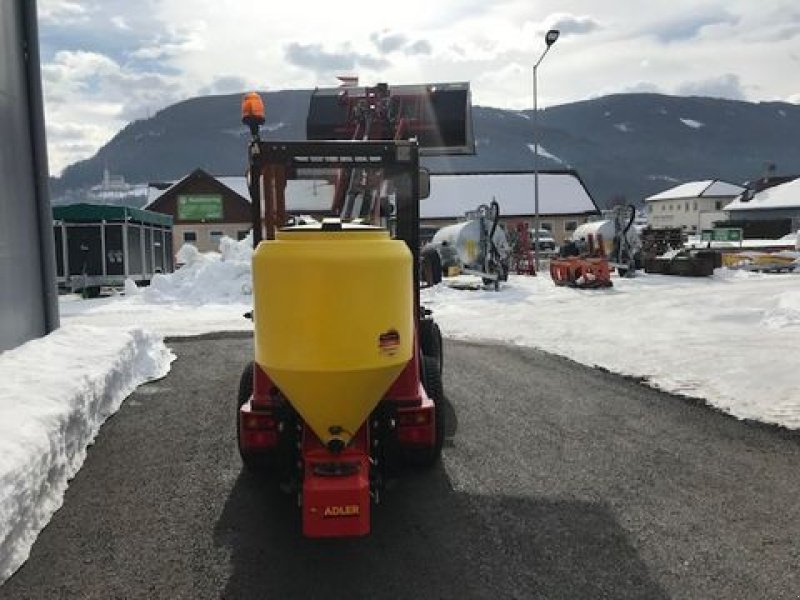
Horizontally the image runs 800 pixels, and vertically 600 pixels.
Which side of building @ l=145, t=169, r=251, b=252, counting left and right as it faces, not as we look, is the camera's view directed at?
front

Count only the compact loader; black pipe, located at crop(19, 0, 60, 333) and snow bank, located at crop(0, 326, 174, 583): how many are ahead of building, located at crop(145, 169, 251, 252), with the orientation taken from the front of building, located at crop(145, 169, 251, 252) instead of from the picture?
3

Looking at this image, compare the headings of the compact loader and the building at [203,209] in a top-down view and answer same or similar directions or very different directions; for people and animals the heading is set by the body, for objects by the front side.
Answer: very different directions

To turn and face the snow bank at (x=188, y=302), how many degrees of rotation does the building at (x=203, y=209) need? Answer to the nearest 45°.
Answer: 0° — it already faces it

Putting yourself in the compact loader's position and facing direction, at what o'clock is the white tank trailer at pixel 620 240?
The white tank trailer is roughly at 1 o'clock from the compact loader.

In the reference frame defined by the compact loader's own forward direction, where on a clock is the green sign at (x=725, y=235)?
The green sign is roughly at 1 o'clock from the compact loader.

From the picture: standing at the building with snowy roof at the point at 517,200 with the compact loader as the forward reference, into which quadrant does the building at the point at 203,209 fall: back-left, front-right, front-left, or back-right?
front-right

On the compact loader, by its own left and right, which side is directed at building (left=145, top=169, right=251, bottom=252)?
front

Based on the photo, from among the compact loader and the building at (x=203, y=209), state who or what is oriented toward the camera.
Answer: the building

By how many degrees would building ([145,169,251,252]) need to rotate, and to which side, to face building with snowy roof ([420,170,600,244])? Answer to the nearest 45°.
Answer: approximately 90° to its left

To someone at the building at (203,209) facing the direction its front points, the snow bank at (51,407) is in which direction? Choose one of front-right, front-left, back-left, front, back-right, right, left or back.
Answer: front

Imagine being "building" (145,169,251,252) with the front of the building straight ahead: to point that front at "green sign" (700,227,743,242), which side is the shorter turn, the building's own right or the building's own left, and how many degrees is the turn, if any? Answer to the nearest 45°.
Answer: approximately 45° to the building's own left

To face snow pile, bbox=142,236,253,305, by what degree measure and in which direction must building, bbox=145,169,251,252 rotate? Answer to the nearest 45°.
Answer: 0° — it already faces it

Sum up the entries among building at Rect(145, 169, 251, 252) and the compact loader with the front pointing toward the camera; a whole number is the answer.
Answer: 1

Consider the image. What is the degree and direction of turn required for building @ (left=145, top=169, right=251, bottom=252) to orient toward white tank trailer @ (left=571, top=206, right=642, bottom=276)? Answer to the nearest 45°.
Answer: approximately 45° to its left

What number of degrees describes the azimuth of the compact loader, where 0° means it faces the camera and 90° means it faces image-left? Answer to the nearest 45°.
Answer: approximately 180°
